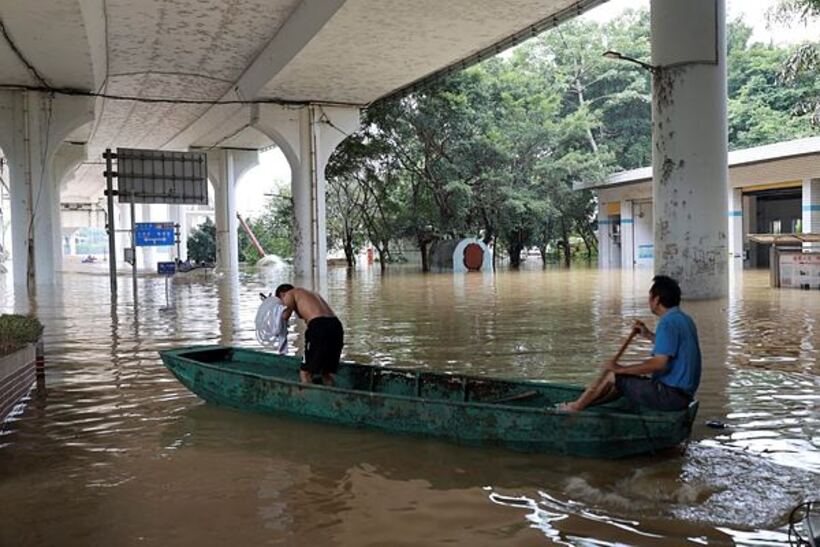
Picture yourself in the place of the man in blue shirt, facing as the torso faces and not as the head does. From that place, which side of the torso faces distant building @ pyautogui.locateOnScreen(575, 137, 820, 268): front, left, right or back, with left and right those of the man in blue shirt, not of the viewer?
right

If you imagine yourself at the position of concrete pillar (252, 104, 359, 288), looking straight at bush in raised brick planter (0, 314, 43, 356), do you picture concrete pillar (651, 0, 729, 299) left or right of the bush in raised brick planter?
left

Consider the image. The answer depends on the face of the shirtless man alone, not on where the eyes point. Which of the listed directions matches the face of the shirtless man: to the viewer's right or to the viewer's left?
to the viewer's left

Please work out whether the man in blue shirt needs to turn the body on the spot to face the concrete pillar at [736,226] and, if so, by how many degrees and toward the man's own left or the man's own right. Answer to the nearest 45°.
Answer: approximately 90° to the man's own right

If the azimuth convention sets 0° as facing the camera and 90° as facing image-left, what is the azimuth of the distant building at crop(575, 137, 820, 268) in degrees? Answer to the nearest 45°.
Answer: approximately 45°

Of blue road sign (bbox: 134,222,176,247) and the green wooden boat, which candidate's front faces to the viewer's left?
the green wooden boat

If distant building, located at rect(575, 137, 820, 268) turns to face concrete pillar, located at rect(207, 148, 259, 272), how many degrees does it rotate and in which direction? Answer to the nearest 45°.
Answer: approximately 45° to its right

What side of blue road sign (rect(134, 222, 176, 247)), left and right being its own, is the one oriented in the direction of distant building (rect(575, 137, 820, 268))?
left

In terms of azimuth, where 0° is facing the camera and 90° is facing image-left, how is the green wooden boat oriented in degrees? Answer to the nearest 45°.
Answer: approximately 90°

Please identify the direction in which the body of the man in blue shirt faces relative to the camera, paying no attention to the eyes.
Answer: to the viewer's left

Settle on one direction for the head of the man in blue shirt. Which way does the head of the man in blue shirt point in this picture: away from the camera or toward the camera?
away from the camera
